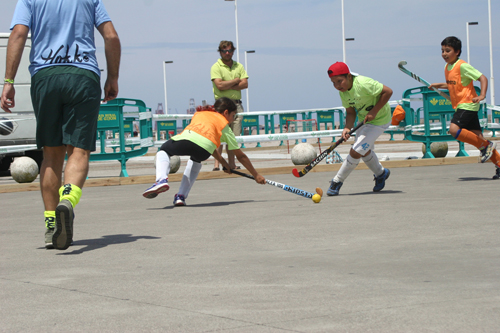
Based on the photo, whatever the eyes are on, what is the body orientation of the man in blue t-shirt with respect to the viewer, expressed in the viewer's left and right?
facing away from the viewer

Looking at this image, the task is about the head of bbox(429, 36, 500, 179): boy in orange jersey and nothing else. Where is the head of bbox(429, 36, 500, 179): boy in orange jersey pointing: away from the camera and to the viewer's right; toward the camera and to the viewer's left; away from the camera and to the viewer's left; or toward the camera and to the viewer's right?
toward the camera and to the viewer's left

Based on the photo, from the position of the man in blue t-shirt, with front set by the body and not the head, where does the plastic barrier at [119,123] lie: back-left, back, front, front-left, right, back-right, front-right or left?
front

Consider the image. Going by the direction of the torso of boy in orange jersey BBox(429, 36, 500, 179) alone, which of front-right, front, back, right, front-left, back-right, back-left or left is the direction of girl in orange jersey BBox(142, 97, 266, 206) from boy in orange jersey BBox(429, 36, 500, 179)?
front

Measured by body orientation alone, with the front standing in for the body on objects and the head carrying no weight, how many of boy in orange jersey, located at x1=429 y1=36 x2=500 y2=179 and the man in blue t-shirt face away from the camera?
1

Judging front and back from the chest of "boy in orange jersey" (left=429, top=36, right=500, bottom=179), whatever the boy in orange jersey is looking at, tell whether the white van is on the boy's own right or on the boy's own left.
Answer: on the boy's own right

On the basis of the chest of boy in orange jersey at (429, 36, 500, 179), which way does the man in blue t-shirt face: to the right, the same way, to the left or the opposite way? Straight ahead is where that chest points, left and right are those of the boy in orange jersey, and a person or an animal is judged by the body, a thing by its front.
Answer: to the right

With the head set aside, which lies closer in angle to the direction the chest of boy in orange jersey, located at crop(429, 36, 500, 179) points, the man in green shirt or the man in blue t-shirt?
the man in blue t-shirt

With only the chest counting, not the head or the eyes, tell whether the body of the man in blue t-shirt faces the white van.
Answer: yes

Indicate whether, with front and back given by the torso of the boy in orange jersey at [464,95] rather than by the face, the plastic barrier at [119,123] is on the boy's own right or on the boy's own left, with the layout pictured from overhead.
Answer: on the boy's own right

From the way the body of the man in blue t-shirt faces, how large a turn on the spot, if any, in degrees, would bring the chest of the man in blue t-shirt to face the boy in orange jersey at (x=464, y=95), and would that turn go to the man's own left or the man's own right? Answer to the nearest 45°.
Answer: approximately 45° to the man's own right

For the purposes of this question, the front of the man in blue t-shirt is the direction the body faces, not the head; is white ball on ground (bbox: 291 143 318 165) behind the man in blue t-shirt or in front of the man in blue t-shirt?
in front

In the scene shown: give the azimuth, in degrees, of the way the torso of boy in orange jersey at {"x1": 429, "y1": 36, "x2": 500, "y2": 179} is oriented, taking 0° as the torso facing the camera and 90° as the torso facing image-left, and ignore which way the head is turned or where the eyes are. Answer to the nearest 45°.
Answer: approximately 45°

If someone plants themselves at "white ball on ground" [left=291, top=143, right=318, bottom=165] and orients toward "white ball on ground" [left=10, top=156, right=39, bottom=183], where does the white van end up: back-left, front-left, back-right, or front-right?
front-right

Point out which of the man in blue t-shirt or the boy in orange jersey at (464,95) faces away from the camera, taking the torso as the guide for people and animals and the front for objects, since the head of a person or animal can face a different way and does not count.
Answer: the man in blue t-shirt

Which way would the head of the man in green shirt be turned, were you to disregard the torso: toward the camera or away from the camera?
toward the camera
